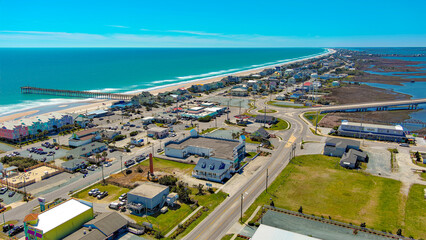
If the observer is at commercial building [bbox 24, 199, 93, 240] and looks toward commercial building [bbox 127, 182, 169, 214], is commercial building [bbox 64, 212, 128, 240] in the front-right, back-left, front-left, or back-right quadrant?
front-right

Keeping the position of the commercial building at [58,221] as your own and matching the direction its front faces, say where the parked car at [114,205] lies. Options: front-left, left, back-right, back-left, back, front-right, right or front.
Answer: back

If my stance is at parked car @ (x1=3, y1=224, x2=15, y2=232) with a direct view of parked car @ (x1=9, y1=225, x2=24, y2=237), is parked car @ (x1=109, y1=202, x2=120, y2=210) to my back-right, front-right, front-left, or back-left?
front-left

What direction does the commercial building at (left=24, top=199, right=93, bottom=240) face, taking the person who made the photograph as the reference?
facing the viewer and to the left of the viewer

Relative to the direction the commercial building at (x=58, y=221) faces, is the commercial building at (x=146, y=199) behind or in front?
behind

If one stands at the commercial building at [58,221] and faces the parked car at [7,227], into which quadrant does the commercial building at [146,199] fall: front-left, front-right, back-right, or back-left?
back-right
